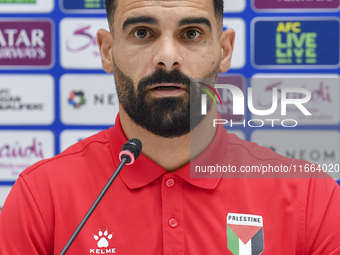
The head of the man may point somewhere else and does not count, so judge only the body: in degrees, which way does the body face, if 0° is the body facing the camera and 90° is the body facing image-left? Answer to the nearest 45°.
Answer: approximately 0°
